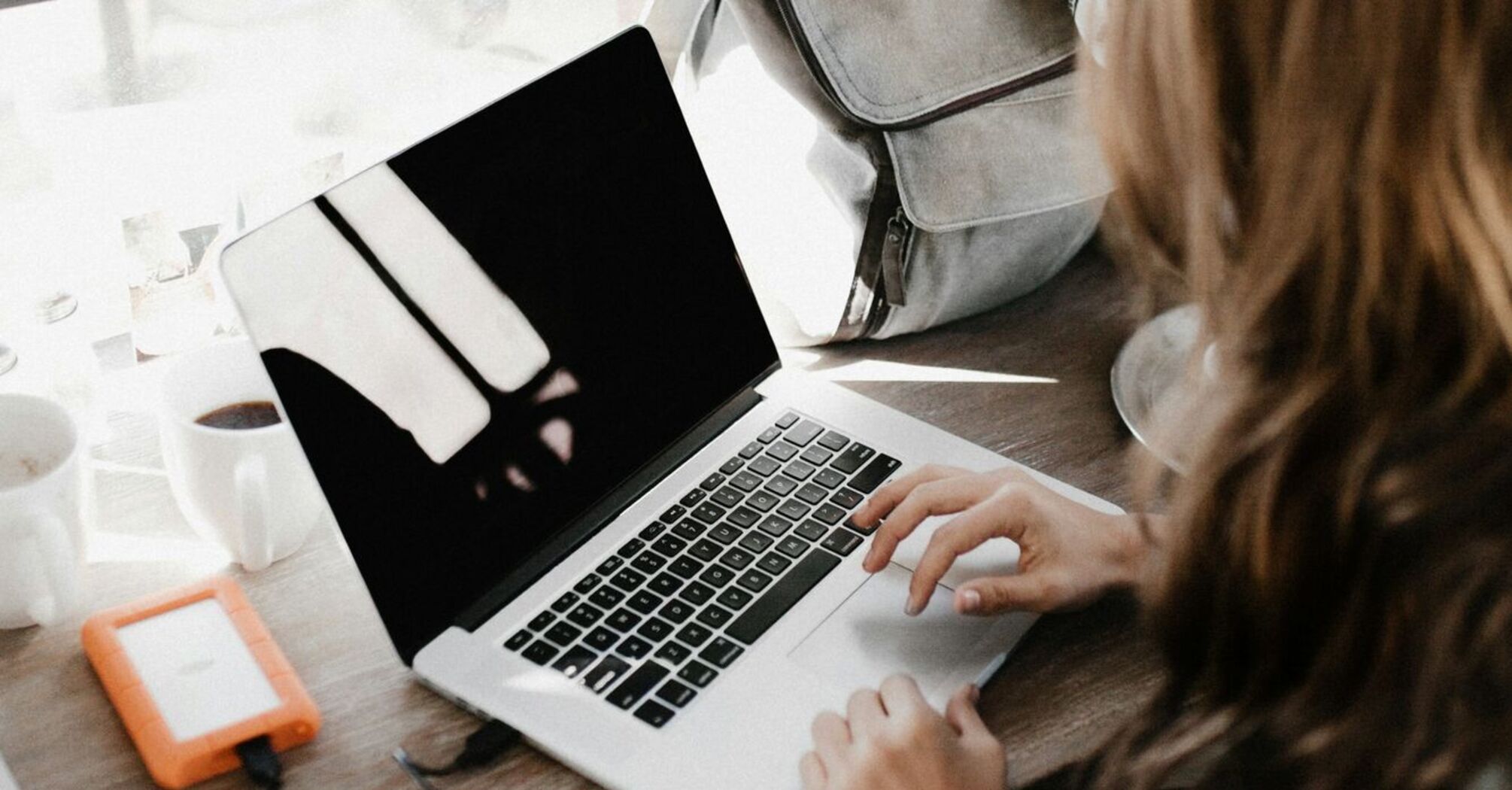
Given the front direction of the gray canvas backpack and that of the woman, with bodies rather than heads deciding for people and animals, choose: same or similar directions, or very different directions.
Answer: very different directions

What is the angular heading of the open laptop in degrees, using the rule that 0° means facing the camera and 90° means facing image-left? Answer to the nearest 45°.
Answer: approximately 315°

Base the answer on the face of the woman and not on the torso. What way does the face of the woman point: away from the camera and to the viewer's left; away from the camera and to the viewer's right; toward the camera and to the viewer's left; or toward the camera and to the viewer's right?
away from the camera and to the viewer's left

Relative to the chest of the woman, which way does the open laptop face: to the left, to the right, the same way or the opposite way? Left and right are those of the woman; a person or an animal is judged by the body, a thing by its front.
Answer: the opposite way

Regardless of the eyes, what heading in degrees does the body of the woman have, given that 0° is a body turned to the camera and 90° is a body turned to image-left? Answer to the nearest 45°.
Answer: approximately 135°
